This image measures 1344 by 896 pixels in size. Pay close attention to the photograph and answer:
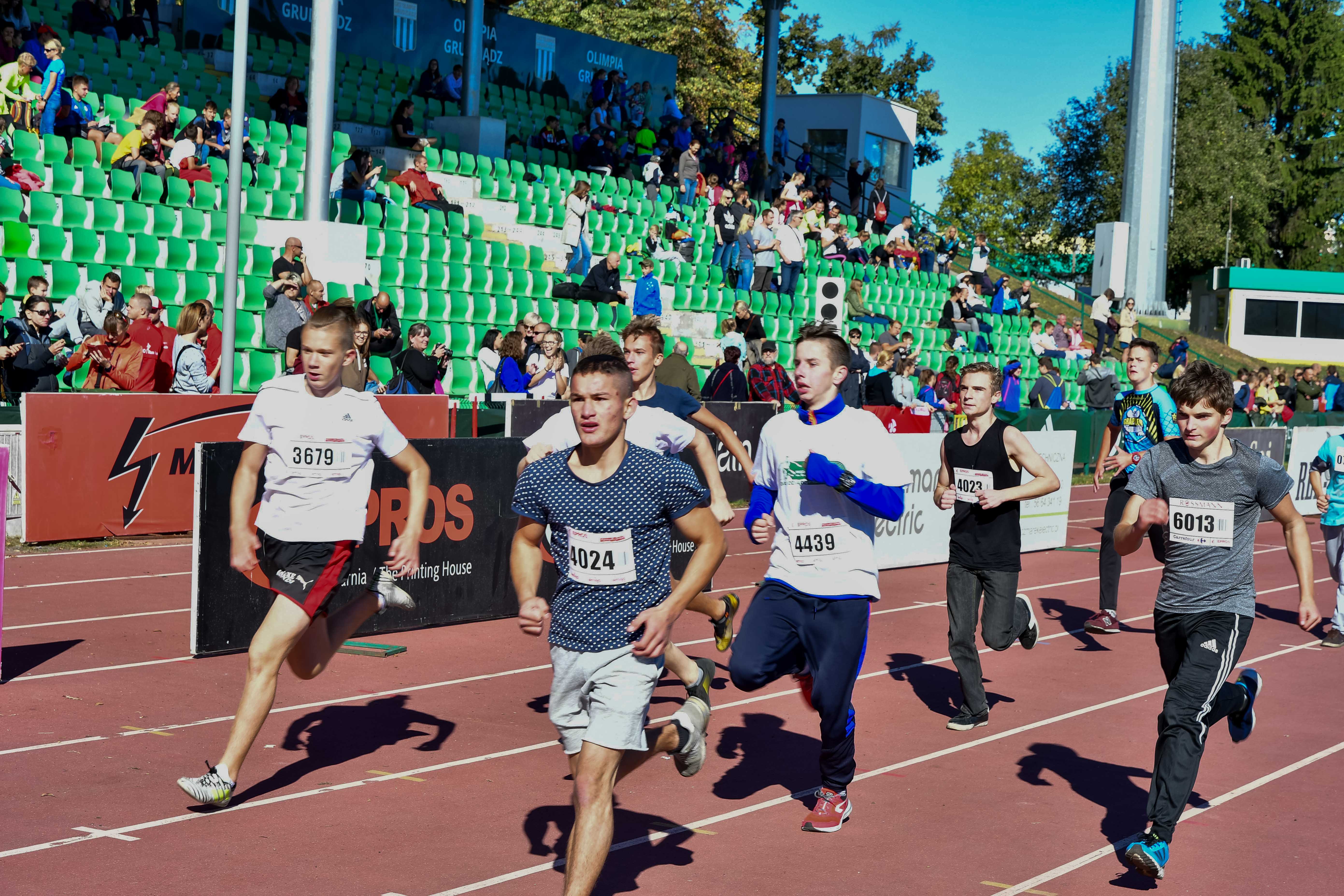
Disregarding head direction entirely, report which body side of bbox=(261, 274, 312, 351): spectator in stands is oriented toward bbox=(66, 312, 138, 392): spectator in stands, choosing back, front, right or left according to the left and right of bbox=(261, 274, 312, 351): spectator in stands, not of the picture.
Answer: right

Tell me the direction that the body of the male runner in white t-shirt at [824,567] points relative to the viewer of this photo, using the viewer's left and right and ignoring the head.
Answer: facing the viewer and to the left of the viewer

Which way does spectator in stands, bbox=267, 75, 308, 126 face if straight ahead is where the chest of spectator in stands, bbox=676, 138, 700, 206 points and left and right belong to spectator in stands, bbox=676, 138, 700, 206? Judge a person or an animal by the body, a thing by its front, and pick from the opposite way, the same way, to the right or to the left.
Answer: the same way

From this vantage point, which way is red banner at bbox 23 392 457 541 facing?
toward the camera

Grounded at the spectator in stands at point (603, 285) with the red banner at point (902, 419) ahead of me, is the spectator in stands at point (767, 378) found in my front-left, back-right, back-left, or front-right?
front-right

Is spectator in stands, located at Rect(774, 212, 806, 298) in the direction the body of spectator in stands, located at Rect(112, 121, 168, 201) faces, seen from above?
no

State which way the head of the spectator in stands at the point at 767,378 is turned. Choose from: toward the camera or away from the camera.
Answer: toward the camera

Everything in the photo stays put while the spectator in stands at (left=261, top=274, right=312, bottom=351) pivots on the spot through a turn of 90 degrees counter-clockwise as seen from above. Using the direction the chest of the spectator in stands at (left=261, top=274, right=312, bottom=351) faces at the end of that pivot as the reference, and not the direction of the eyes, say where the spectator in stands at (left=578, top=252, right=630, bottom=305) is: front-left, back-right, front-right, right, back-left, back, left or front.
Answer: front

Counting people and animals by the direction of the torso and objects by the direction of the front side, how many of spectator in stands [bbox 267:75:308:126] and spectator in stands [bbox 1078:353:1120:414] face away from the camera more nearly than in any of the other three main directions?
1

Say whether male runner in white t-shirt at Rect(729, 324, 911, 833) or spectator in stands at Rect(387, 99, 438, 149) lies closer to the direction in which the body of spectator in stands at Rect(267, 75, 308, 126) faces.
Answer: the male runner in white t-shirt

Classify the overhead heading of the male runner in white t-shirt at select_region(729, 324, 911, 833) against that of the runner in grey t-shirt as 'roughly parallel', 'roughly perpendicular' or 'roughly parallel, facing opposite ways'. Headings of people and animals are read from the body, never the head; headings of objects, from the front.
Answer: roughly parallel

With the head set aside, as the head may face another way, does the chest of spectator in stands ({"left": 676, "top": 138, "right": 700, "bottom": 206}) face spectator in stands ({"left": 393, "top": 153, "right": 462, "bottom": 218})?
no

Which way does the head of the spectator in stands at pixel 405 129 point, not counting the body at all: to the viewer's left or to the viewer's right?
to the viewer's right

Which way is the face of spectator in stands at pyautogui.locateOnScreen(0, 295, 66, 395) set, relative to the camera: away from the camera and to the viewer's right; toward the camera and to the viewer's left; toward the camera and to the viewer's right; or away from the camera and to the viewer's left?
toward the camera and to the viewer's right

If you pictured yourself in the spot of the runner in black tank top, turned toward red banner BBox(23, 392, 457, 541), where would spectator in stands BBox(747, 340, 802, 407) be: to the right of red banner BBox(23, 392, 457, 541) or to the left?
right
